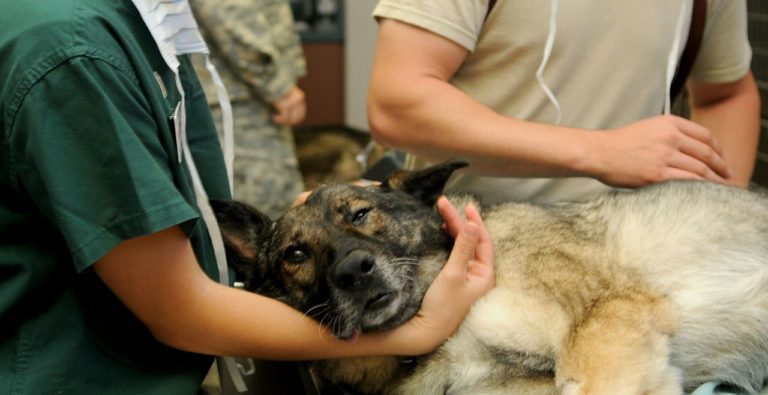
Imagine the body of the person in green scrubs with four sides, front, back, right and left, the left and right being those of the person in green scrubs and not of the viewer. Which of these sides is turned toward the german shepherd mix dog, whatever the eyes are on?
front

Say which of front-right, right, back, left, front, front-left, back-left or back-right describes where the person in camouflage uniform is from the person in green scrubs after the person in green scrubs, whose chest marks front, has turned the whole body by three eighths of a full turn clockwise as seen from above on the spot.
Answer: back-right

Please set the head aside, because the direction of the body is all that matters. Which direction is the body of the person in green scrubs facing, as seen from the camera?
to the viewer's right
